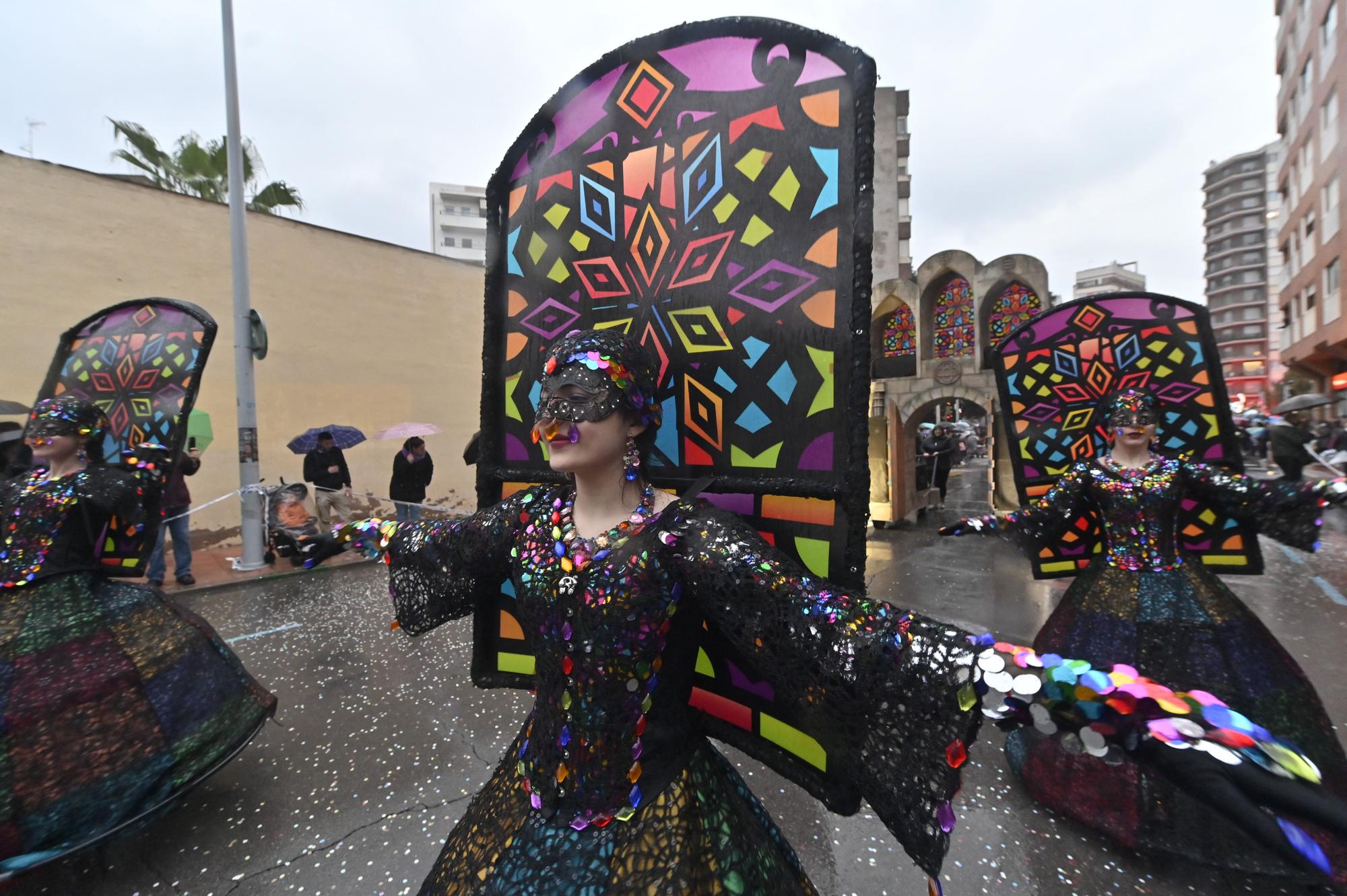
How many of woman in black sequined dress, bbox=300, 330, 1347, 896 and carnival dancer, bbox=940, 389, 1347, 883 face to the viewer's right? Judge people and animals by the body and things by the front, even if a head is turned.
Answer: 0

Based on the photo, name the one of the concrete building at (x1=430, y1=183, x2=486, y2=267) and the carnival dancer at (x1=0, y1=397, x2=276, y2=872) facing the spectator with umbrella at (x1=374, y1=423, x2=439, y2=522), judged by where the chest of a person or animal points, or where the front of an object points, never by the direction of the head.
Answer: the concrete building

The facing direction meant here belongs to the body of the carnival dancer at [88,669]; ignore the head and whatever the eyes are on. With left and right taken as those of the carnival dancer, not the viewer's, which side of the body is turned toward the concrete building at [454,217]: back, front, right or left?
back

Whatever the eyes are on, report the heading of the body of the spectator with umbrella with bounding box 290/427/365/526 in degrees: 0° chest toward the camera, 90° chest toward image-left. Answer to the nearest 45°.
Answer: approximately 315°
